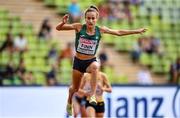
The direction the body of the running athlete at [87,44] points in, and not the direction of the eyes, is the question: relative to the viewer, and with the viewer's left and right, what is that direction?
facing the viewer

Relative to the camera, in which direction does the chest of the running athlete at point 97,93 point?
toward the camera

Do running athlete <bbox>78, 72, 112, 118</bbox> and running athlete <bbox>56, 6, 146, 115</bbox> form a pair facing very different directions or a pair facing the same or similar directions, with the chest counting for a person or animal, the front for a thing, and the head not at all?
same or similar directions

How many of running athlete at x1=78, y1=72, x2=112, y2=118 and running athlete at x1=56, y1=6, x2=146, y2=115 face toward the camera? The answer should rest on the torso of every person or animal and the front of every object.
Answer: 2

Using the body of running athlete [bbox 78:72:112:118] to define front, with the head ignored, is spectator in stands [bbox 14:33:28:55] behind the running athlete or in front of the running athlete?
behind
